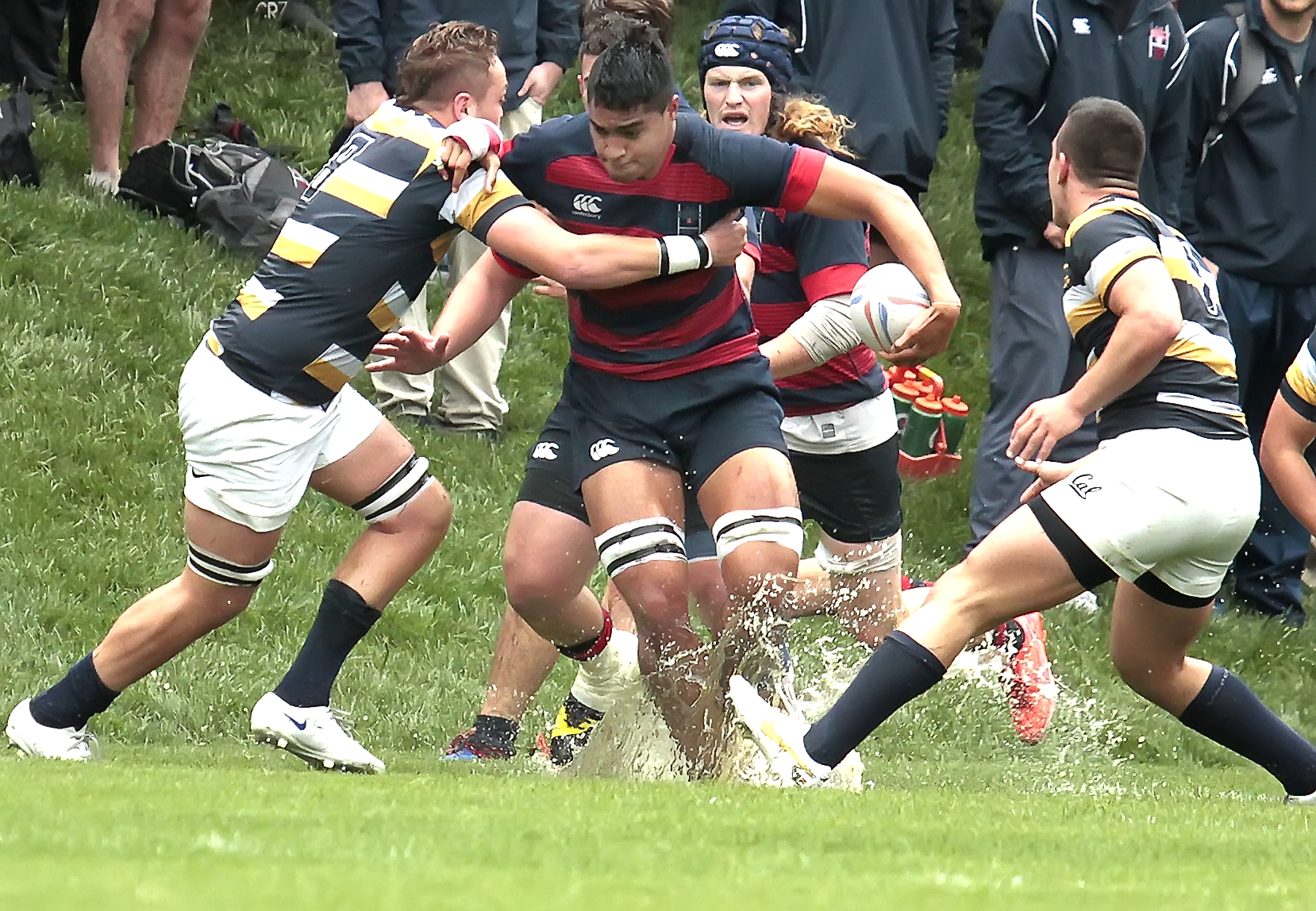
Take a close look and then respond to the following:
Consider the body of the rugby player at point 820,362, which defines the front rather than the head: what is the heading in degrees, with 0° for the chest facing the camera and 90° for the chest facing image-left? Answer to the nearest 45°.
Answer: approximately 45°

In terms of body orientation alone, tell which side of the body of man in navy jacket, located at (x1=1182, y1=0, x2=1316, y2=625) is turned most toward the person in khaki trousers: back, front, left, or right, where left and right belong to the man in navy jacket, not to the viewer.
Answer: right

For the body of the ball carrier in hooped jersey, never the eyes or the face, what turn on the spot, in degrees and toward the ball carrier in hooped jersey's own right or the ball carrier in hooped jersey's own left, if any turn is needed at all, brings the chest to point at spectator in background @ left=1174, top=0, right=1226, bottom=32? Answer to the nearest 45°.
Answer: approximately 135° to the ball carrier in hooped jersey's own left

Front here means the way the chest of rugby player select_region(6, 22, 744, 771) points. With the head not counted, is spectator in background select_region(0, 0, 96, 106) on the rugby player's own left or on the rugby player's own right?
on the rugby player's own left

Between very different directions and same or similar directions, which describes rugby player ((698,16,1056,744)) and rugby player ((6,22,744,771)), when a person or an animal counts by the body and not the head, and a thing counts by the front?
very different directions

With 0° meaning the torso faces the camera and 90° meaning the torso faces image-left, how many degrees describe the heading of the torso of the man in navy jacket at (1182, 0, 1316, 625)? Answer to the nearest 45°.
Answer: approximately 0°

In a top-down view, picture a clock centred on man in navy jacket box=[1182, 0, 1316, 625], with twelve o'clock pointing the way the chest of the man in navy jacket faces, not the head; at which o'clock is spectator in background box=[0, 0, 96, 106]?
The spectator in background is roughly at 3 o'clock from the man in navy jacket.

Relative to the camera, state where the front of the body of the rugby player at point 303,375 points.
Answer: to the viewer's right

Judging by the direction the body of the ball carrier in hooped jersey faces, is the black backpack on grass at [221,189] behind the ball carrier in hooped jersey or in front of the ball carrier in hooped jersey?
behind

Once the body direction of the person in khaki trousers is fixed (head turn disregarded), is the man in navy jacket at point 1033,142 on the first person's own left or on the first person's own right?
on the first person's own left

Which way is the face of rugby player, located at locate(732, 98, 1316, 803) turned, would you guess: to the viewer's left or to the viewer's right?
to the viewer's left

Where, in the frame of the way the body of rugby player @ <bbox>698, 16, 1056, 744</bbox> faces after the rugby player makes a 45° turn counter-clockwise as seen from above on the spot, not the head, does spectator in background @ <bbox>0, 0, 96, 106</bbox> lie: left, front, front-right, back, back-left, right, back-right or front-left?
back-right

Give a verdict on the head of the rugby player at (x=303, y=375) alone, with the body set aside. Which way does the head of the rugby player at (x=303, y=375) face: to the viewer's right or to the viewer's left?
to the viewer's right
